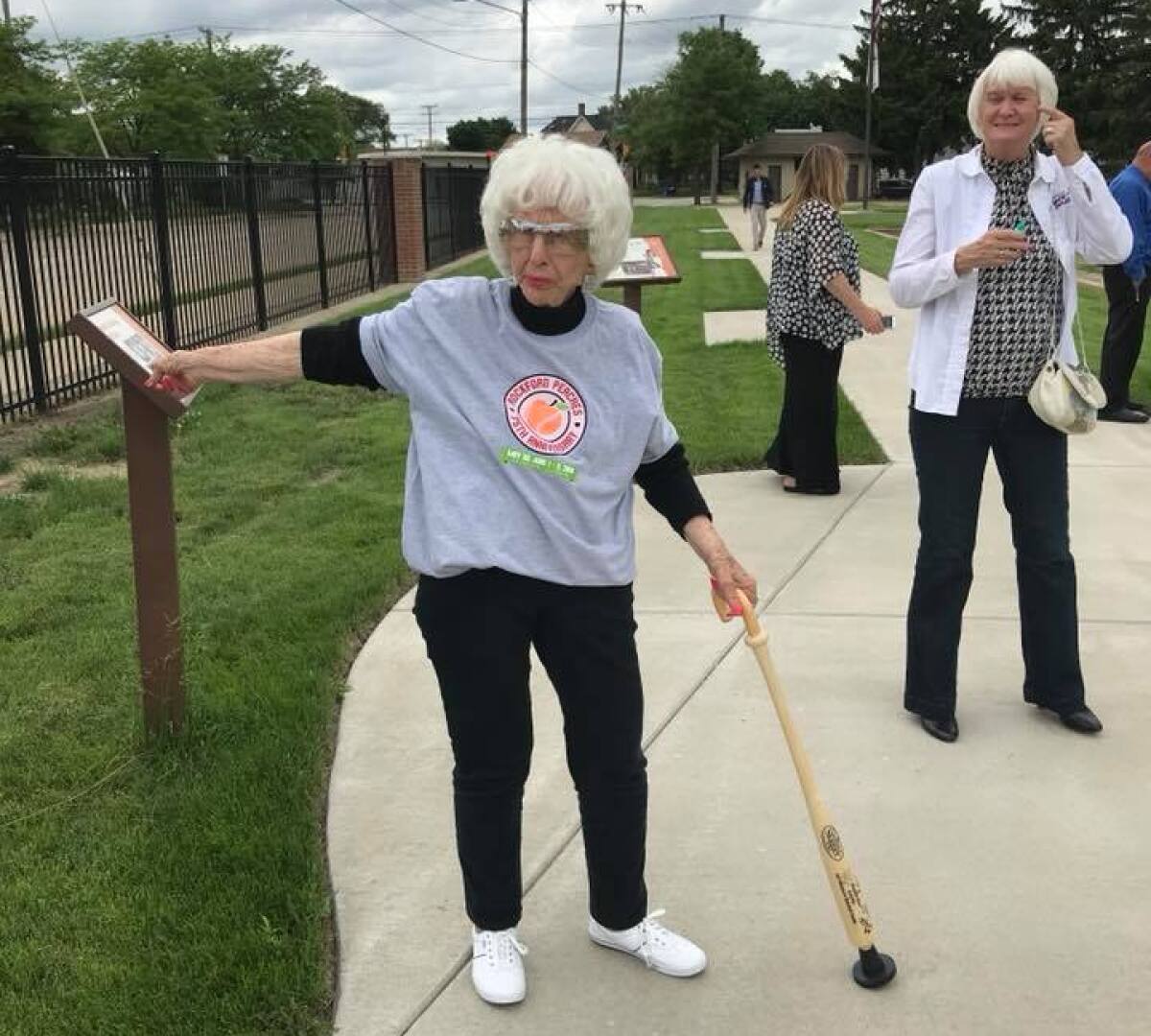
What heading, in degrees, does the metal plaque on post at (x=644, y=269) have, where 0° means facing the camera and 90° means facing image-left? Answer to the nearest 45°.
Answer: approximately 0°

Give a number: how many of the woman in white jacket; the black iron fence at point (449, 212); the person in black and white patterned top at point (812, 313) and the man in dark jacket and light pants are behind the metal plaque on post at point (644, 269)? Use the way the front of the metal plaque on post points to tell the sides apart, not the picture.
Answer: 2

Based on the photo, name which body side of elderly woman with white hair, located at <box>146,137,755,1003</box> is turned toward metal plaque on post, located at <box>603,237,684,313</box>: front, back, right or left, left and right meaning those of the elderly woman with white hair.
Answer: back

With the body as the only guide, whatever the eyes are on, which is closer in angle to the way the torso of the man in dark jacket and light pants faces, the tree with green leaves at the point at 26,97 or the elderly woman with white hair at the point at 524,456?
the elderly woman with white hair

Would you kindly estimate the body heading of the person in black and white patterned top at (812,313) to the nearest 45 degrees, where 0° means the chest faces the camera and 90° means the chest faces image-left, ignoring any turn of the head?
approximately 225°

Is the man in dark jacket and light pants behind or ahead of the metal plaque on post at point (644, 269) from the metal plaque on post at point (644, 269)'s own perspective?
behind

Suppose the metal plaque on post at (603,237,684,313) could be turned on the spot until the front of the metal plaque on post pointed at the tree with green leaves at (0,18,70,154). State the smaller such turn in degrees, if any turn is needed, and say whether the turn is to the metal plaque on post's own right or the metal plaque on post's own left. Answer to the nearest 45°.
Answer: approximately 135° to the metal plaque on post's own right

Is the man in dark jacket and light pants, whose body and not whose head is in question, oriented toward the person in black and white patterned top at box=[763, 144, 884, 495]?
yes

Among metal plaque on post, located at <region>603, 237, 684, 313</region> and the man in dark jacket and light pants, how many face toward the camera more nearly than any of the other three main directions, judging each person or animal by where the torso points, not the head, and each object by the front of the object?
2

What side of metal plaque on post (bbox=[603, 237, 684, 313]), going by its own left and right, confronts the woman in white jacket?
front

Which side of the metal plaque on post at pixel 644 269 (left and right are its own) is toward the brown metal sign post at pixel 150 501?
front
